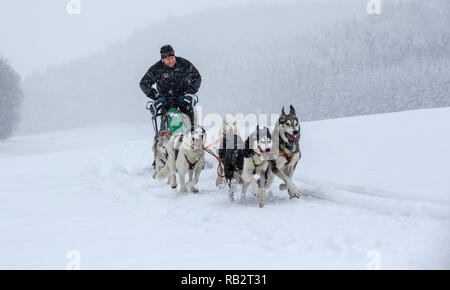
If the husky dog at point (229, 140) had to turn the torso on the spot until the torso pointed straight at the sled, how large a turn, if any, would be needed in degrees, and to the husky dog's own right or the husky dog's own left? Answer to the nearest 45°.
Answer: approximately 135° to the husky dog's own right

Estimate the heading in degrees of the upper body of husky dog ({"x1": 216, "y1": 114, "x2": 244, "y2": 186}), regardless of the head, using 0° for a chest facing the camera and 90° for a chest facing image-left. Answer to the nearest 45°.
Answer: approximately 0°

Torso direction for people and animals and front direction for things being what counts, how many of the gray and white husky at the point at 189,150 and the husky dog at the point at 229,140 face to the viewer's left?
0

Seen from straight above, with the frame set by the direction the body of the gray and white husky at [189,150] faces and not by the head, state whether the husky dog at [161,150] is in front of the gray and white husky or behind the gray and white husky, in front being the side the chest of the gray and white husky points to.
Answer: behind

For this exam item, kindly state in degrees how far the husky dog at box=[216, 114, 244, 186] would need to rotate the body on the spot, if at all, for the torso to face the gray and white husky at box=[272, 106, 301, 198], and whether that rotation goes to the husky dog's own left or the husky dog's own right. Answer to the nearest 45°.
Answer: approximately 45° to the husky dog's own left

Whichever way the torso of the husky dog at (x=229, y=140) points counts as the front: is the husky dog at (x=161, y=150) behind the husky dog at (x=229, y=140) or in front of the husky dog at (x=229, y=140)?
behind

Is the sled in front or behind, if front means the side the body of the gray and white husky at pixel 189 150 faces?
behind
